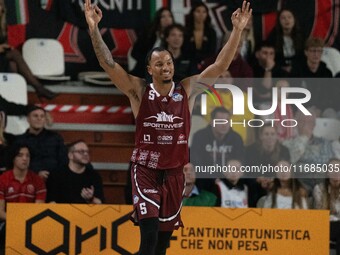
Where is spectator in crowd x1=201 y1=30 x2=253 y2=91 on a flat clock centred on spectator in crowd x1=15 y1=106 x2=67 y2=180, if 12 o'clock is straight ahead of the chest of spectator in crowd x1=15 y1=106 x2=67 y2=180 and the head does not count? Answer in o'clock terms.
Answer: spectator in crowd x1=201 y1=30 x2=253 y2=91 is roughly at 9 o'clock from spectator in crowd x1=15 y1=106 x2=67 y2=180.

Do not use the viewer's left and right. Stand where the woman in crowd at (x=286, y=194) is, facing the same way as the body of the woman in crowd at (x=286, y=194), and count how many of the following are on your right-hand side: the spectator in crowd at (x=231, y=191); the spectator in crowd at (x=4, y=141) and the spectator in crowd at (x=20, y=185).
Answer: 3

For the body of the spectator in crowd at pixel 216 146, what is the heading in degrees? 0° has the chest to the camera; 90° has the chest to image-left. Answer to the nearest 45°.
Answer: approximately 0°

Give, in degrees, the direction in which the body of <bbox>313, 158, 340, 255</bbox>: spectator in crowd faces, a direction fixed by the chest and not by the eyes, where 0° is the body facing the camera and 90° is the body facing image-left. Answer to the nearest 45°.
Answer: approximately 0°
